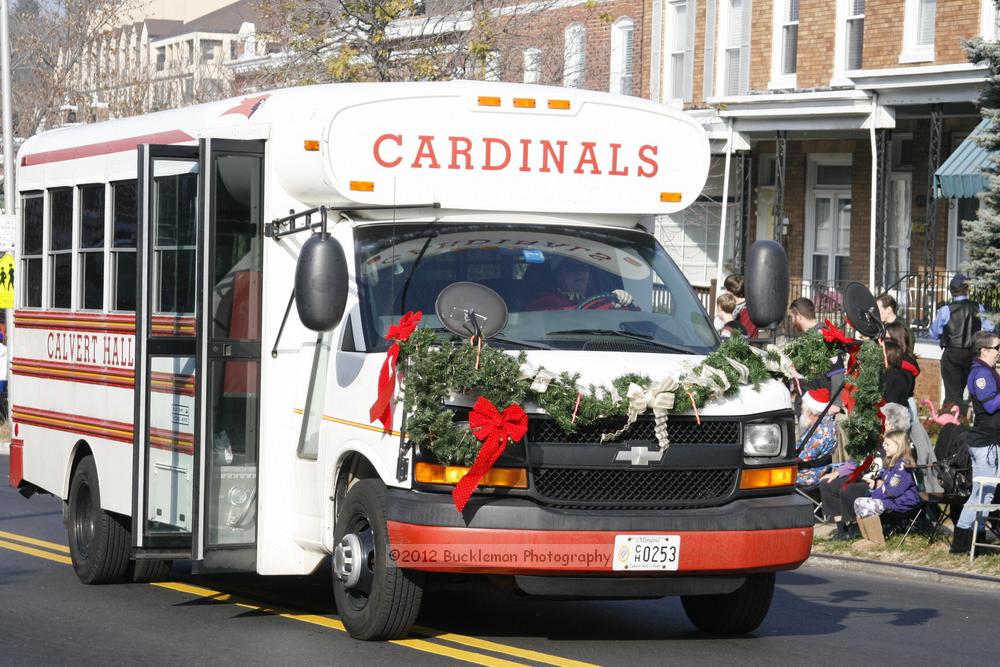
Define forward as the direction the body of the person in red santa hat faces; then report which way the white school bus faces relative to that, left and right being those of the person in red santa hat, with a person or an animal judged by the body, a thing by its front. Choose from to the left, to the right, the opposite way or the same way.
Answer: to the left

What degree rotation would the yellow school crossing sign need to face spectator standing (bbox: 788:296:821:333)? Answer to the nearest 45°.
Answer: approximately 45° to its left

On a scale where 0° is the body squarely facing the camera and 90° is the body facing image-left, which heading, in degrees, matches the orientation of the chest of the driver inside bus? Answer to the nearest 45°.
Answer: approximately 315°

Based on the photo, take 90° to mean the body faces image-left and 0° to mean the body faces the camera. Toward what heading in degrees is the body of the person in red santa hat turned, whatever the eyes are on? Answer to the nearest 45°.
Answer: approximately 45°

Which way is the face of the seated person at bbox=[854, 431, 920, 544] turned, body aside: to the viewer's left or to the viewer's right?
to the viewer's left

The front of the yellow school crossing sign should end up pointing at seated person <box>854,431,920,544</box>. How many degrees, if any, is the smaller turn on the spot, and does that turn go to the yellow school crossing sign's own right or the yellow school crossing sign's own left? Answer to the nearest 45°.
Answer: approximately 45° to the yellow school crossing sign's own left

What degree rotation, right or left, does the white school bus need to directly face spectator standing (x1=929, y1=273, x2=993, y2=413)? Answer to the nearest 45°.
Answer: approximately 90° to its left

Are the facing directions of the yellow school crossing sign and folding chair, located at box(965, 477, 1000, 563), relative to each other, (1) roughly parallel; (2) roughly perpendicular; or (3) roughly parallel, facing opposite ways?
roughly perpendicular

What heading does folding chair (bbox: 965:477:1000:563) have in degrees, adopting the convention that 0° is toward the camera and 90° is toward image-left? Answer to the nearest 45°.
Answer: approximately 45°

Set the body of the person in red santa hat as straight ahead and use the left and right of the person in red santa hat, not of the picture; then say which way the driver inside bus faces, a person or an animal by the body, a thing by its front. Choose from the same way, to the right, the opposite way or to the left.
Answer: to the left
